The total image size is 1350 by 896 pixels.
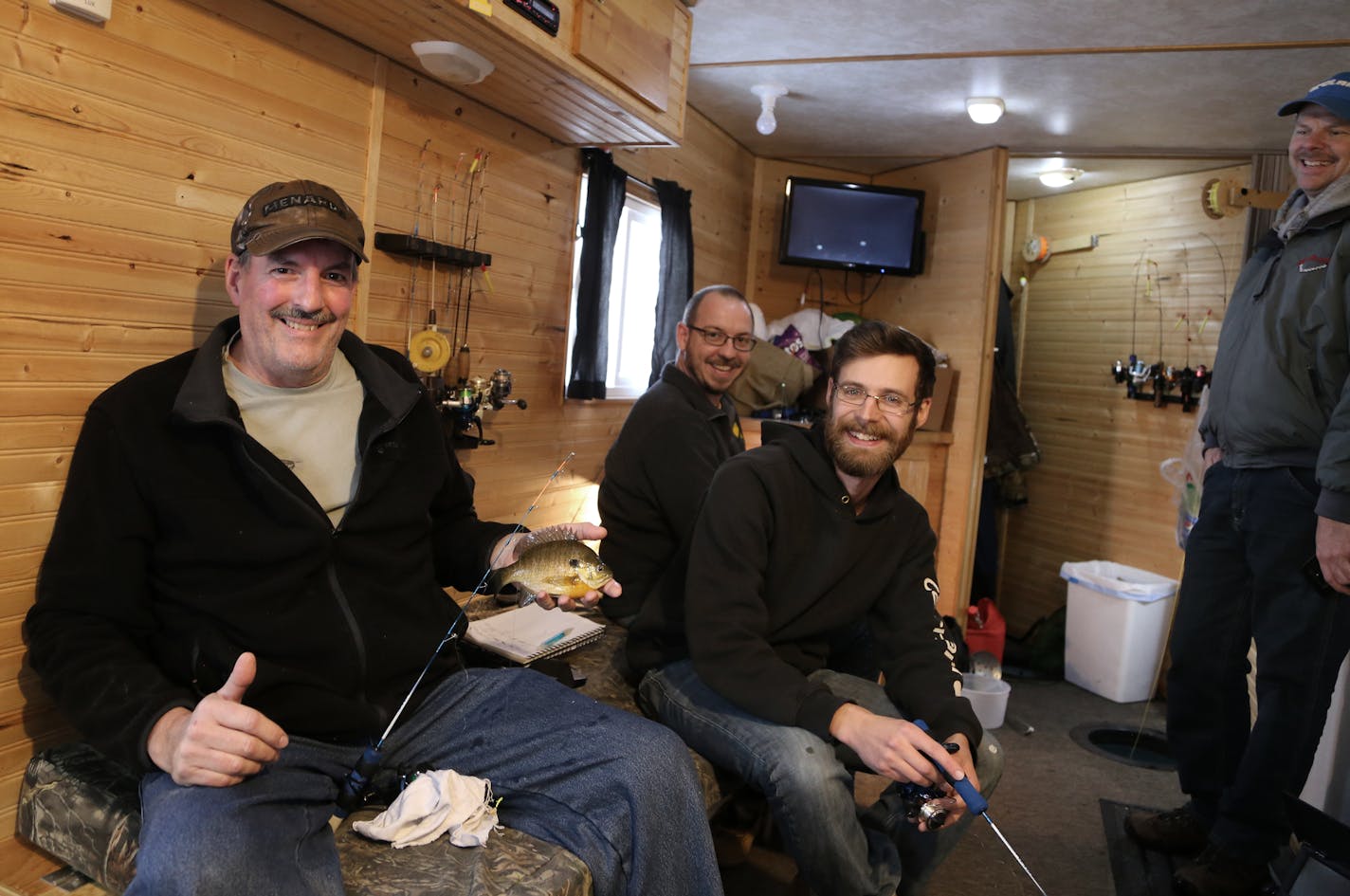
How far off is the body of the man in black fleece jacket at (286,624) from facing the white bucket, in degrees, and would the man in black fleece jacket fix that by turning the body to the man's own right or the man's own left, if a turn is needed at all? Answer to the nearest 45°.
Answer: approximately 90° to the man's own left

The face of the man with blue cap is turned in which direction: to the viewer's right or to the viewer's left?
to the viewer's left

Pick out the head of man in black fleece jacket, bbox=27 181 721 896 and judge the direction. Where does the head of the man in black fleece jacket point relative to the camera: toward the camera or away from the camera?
toward the camera

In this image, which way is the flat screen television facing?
toward the camera

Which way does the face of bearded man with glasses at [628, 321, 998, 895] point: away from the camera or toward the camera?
toward the camera

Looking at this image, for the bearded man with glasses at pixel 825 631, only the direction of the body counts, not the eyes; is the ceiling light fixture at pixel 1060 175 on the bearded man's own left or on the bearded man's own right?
on the bearded man's own left

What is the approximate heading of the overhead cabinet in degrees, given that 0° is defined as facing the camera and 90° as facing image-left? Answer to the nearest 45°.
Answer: approximately 315°

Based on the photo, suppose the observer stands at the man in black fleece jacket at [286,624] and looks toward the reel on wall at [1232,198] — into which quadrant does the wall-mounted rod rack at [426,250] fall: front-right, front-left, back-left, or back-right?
front-left

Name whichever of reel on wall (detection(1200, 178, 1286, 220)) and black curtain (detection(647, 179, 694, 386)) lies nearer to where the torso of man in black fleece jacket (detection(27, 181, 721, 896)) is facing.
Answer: the reel on wall

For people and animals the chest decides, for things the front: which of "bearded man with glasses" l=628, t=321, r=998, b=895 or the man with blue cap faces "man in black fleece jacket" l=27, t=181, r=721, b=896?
the man with blue cap

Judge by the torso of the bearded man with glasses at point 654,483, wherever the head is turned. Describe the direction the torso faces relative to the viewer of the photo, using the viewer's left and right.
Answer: facing the viewer and to the right of the viewer

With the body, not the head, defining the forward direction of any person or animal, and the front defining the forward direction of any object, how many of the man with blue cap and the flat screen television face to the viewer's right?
0

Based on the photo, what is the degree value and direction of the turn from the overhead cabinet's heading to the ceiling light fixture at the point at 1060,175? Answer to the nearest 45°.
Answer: approximately 90° to its left

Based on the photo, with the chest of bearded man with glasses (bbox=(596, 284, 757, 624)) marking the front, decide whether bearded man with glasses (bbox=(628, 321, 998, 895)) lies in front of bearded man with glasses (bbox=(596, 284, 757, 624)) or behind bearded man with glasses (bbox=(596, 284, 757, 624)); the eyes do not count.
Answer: in front

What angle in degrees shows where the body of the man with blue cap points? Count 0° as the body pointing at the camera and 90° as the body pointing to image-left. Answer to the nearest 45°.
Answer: approximately 45°

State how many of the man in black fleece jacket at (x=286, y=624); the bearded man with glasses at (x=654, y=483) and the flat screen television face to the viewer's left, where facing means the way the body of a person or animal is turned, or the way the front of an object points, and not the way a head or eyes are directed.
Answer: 0
